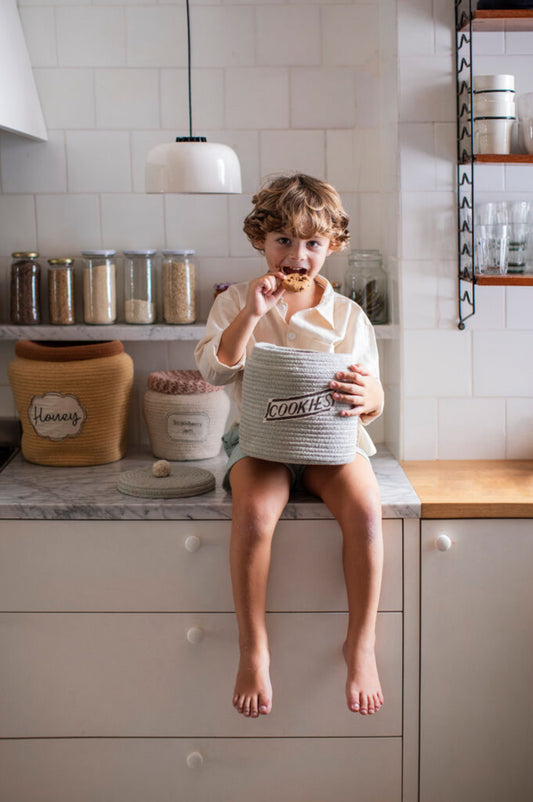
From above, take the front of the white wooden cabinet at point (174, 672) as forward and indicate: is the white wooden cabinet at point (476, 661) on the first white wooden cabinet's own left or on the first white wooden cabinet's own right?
on the first white wooden cabinet's own left

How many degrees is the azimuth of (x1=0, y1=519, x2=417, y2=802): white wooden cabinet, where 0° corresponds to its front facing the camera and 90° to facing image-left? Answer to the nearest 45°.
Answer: approximately 0°

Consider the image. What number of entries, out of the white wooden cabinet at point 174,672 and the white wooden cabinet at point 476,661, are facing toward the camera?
2
